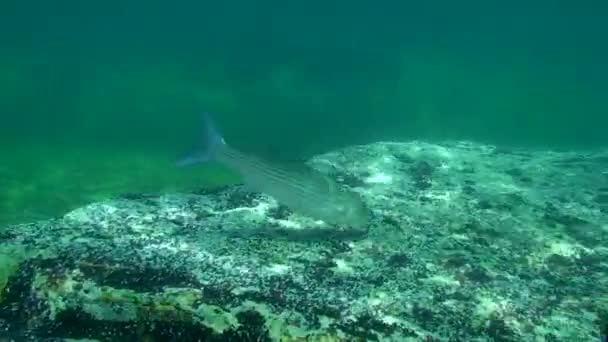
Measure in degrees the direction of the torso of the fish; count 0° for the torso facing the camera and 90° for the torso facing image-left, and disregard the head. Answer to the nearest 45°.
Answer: approximately 270°
